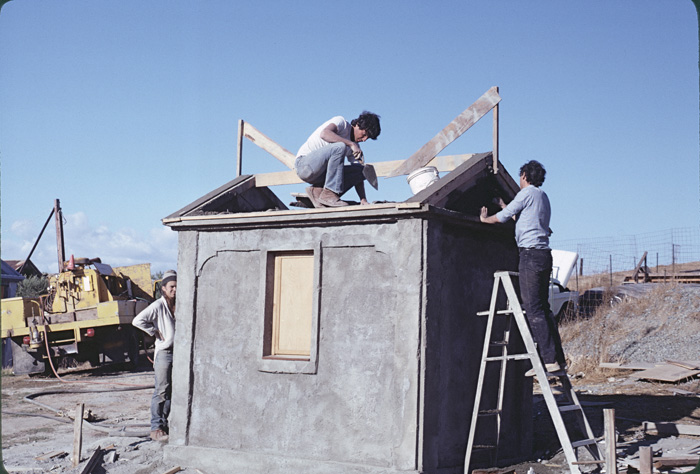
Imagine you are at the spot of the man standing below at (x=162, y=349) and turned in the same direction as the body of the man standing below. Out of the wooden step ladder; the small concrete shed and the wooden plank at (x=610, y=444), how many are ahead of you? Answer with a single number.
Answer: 3

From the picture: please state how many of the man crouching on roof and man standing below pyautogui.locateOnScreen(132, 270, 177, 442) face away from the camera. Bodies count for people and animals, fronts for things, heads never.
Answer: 0

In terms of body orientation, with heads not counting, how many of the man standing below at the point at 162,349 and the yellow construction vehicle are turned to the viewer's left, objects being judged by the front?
0

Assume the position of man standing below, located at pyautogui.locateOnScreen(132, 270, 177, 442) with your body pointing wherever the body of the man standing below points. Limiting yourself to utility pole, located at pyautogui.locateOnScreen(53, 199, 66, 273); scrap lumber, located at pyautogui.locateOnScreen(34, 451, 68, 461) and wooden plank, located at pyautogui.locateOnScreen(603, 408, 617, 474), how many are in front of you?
1

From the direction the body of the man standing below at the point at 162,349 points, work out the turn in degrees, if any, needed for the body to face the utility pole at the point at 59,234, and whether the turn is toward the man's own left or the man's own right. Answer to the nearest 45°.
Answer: approximately 135° to the man's own left

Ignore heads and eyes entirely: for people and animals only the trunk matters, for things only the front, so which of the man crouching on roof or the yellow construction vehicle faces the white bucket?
the man crouching on roof

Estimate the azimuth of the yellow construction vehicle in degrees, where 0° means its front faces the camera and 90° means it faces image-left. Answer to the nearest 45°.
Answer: approximately 225°

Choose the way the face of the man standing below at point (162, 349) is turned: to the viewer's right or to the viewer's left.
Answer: to the viewer's right

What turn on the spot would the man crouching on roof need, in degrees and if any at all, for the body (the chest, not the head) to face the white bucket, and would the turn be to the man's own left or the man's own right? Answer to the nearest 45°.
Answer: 0° — they already face it

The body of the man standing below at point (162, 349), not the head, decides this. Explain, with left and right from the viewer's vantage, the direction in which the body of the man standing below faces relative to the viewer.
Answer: facing the viewer and to the right of the viewer

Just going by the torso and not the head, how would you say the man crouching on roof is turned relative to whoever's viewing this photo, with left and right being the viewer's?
facing to the right of the viewer

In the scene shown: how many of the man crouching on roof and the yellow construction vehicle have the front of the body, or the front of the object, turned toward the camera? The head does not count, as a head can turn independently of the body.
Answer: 0
